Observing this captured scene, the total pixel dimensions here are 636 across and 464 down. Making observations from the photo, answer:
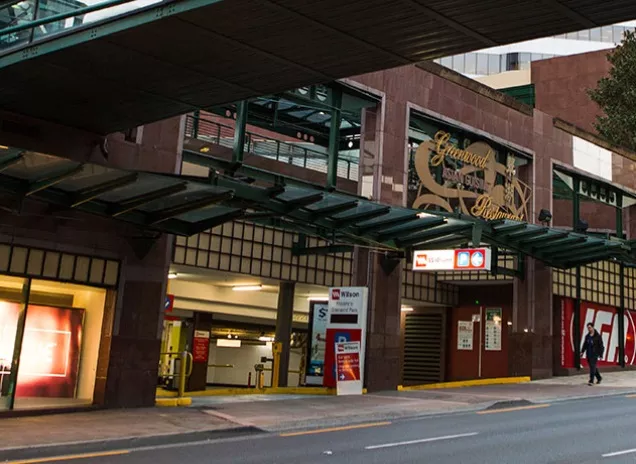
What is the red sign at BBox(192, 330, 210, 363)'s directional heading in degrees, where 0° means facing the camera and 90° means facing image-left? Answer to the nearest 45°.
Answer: approximately 0°

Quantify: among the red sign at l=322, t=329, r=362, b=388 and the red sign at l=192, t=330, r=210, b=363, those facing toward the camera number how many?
2

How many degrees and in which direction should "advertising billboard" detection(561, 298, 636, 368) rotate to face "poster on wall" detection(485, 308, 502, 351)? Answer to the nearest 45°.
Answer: approximately 90° to its right

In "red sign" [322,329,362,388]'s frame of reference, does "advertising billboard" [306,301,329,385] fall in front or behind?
behind

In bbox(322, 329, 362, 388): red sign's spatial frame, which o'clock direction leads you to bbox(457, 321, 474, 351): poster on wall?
The poster on wall is roughly at 7 o'clock from the red sign.

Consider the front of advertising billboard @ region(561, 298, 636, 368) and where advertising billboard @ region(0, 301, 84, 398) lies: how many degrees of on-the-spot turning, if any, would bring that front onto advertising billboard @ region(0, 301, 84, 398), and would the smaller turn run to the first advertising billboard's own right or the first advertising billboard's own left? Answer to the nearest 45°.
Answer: approximately 90° to the first advertising billboard's own right

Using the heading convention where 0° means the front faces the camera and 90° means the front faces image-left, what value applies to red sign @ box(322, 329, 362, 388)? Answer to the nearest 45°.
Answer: approximately 0°

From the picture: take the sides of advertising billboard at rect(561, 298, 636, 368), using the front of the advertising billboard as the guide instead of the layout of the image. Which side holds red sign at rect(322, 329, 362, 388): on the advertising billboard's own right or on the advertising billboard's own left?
on the advertising billboard's own right

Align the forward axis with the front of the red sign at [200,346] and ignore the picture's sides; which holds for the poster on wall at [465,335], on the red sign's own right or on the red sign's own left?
on the red sign's own left

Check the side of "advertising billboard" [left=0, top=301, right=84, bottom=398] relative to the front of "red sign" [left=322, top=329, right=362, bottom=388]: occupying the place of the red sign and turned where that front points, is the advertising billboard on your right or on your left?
on your right
